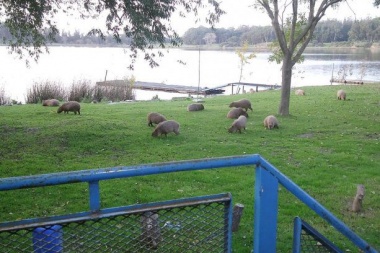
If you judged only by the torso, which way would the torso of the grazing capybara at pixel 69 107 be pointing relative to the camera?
to the viewer's left

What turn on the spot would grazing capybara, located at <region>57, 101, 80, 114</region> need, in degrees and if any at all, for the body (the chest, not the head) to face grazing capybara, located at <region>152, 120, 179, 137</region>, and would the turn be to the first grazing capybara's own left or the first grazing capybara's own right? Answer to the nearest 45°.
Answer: approximately 135° to the first grazing capybara's own left

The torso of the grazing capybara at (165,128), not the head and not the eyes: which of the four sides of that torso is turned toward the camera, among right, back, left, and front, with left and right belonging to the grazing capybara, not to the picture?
left

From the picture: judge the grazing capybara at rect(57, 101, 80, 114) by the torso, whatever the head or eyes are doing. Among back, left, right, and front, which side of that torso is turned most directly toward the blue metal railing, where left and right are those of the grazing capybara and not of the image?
left

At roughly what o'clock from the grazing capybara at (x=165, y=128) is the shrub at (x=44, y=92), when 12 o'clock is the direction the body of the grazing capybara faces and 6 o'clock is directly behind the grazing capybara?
The shrub is roughly at 2 o'clock from the grazing capybara.

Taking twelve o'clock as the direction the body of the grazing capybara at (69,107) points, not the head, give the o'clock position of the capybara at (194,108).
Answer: The capybara is roughly at 6 o'clock from the grazing capybara.

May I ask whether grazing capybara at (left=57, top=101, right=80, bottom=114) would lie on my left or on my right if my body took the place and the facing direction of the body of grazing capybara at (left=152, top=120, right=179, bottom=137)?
on my right
